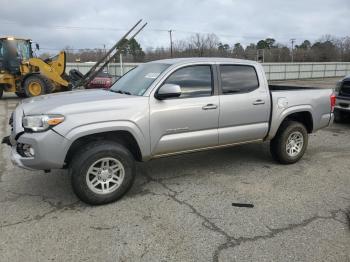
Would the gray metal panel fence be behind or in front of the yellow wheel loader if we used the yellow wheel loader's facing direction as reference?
in front

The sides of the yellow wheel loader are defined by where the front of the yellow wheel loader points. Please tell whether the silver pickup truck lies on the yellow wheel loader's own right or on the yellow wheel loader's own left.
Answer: on the yellow wheel loader's own right

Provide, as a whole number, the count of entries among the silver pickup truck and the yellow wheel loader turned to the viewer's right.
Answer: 1

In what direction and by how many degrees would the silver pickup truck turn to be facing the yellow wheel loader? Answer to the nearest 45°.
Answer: approximately 90° to its right

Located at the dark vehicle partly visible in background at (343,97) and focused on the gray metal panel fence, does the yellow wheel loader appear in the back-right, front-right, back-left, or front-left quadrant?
front-left

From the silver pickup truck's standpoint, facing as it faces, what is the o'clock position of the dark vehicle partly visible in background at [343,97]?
The dark vehicle partly visible in background is roughly at 6 o'clock from the silver pickup truck.

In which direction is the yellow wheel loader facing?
to the viewer's right

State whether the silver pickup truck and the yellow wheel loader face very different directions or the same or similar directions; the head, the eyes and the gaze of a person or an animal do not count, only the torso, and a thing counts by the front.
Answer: very different directions

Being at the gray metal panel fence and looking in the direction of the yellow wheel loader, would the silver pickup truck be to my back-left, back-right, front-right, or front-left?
front-left

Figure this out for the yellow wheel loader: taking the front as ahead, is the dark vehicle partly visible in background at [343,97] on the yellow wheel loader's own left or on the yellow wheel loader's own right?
on the yellow wheel loader's own right
